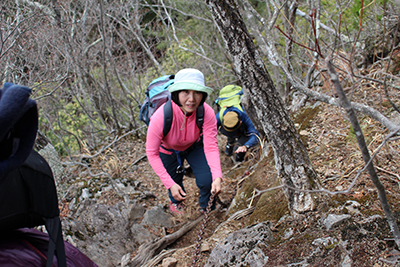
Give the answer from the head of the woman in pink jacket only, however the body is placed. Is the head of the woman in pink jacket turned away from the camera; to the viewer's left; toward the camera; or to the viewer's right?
toward the camera

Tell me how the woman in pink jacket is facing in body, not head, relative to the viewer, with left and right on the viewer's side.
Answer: facing the viewer

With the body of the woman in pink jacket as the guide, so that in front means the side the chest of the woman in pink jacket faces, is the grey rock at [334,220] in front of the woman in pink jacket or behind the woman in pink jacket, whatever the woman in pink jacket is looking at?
in front

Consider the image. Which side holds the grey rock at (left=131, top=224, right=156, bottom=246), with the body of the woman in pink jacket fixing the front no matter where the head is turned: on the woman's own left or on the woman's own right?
on the woman's own right

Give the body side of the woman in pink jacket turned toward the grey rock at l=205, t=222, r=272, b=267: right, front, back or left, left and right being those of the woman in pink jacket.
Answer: front

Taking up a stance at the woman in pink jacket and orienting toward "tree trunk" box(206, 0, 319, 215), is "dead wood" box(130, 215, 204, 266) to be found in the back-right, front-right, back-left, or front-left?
back-right
